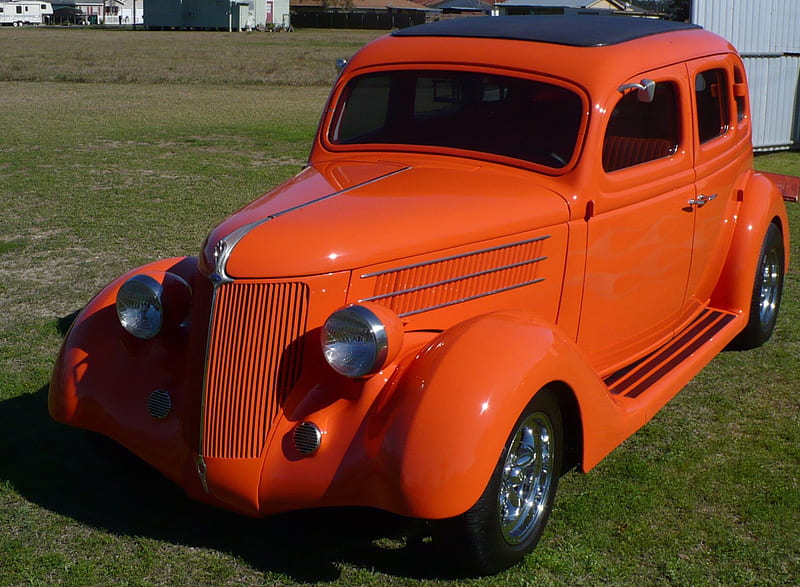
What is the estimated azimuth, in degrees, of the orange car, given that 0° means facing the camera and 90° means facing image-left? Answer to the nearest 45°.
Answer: approximately 45°
